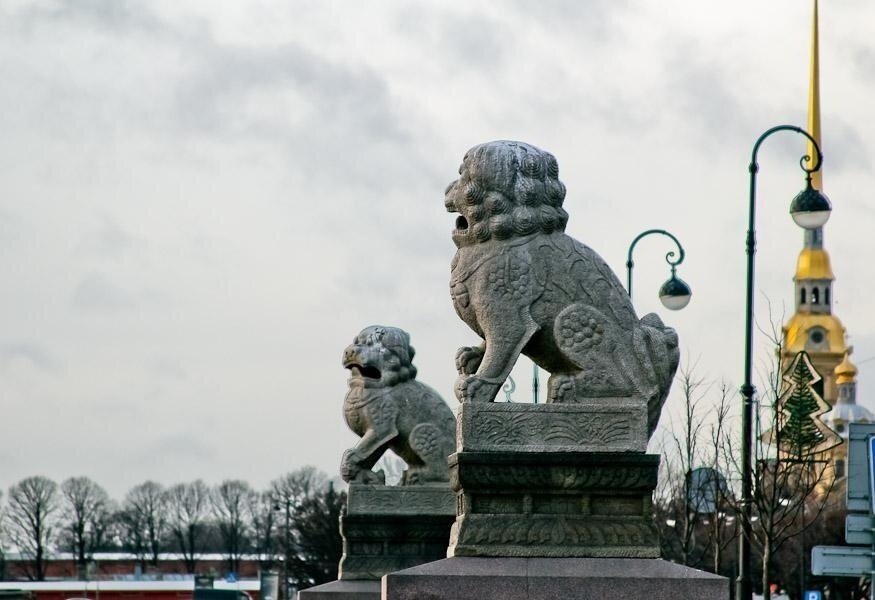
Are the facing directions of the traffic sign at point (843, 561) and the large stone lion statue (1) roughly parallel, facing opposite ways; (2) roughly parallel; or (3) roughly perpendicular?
roughly perpendicular

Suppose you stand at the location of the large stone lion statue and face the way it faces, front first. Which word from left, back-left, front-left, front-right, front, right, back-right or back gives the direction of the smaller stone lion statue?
right

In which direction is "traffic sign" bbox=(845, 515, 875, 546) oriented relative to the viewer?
away from the camera

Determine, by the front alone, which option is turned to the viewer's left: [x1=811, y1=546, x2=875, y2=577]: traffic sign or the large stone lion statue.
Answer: the large stone lion statue

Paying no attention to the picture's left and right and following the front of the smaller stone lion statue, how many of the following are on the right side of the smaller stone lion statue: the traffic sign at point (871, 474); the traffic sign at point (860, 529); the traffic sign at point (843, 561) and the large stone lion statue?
0

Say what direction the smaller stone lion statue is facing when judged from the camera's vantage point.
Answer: facing to the left of the viewer

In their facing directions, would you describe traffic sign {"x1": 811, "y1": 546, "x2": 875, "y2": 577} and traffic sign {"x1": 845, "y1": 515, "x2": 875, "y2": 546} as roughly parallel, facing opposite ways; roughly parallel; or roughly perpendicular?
roughly parallel

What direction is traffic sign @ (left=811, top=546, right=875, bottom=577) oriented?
away from the camera

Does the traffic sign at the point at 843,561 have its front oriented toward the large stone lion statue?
no

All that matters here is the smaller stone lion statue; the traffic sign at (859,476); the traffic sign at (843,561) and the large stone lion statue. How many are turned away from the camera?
2

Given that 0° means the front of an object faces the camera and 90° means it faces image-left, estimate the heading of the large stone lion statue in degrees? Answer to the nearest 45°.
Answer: approximately 90°
